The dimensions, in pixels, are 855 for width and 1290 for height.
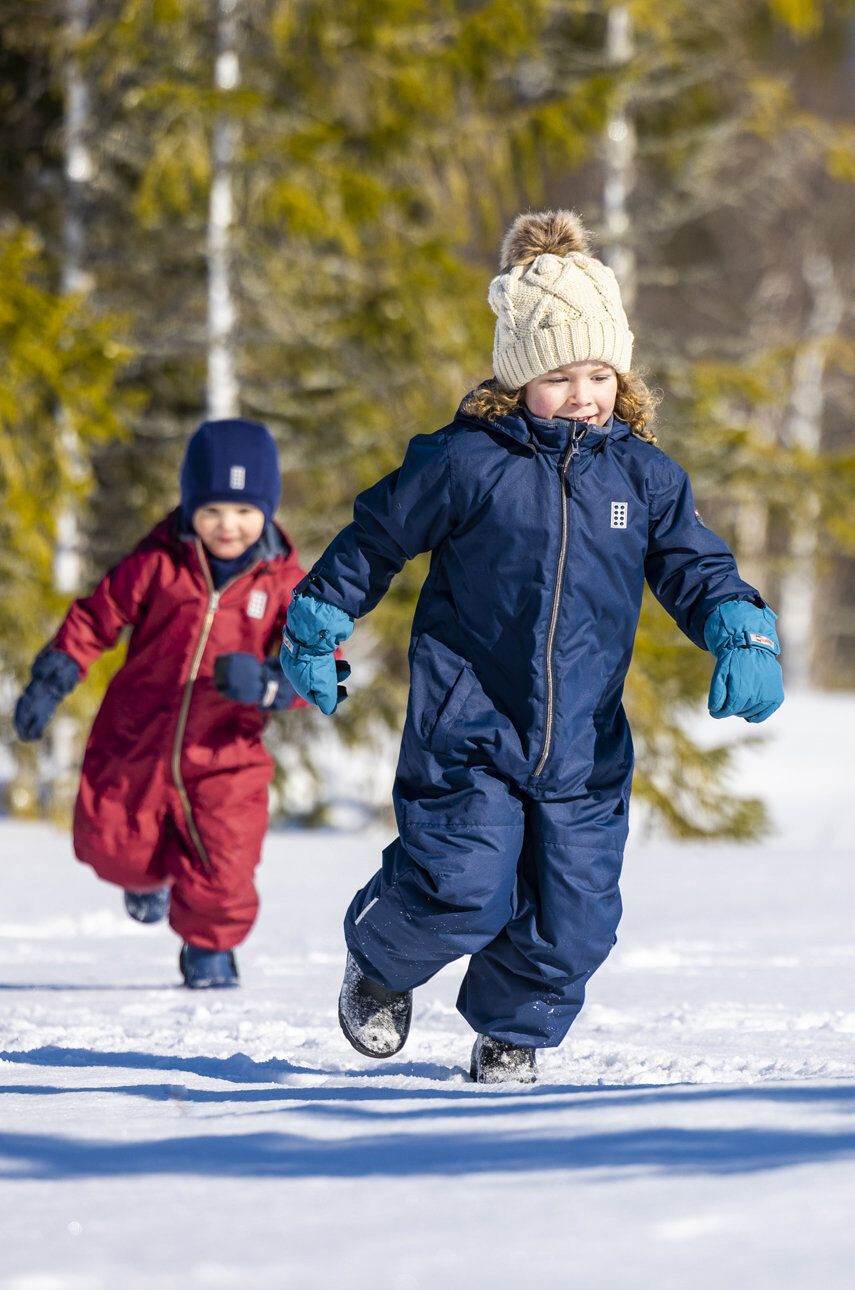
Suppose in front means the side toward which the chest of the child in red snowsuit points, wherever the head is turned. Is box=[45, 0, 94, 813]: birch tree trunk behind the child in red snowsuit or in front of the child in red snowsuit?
behind

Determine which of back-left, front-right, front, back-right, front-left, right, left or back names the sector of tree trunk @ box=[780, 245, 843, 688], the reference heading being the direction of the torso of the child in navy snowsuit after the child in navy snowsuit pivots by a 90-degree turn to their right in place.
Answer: right

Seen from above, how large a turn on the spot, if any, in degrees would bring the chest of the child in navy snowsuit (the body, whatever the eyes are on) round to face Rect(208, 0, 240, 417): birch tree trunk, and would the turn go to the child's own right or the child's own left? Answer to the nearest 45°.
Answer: approximately 180°

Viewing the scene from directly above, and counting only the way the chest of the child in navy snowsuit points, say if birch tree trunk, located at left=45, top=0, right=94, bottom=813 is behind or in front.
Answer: behind

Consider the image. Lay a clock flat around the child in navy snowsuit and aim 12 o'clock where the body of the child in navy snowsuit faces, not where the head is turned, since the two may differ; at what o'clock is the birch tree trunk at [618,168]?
The birch tree trunk is roughly at 6 o'clock from the child in navy snowsuit.

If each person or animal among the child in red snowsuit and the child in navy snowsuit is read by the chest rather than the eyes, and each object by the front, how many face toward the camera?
2

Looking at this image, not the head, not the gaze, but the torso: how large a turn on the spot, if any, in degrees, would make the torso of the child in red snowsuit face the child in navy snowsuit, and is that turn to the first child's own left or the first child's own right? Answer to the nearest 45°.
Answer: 0° — they already face them

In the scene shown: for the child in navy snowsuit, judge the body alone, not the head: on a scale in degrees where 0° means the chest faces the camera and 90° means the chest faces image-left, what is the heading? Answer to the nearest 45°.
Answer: approximately 0°

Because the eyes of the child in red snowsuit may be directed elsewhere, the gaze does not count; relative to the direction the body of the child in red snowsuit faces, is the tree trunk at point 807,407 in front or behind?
behind

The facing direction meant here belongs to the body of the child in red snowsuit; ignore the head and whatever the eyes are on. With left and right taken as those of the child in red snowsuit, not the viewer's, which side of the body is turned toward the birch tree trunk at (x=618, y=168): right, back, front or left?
back

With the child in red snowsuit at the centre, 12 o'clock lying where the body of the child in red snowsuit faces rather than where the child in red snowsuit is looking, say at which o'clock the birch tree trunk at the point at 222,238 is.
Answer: The birch tree trunk is roughly at 6 o'clock from the child in red snowsuit.
